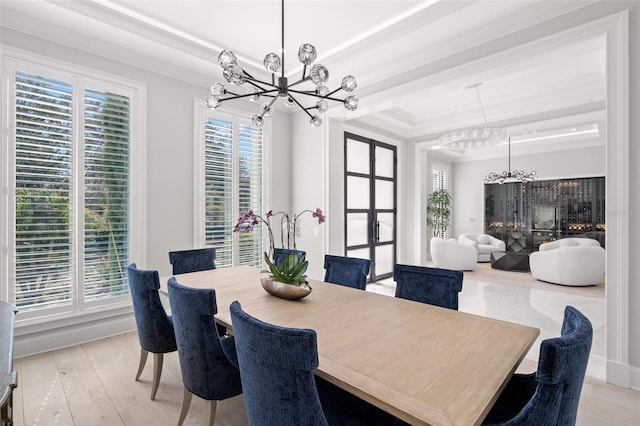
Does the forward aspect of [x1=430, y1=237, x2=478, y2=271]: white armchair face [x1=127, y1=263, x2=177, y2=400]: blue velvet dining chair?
no

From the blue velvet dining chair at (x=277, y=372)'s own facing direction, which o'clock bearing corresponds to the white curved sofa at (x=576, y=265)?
The white curved sofa is roughly at 12 o'clock from the blue velvet dining chair.

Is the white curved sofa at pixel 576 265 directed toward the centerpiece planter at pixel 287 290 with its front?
no

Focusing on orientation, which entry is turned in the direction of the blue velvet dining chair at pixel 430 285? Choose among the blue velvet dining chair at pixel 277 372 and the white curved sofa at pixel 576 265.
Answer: the blue velvet dining chair at pixel 277 372

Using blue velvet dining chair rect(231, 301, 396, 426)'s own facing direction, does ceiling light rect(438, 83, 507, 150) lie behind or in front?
in front

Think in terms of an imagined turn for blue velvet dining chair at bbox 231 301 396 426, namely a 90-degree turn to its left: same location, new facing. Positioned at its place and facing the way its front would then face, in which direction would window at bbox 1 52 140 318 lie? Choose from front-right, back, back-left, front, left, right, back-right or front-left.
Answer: front

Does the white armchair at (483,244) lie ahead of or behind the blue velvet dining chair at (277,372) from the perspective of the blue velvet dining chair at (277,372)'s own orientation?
ahead
